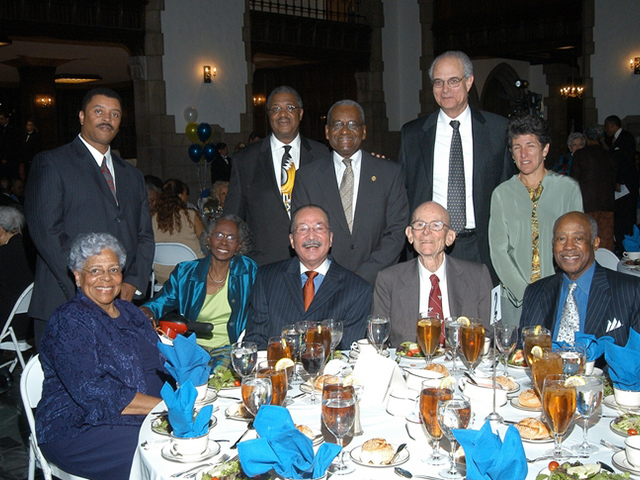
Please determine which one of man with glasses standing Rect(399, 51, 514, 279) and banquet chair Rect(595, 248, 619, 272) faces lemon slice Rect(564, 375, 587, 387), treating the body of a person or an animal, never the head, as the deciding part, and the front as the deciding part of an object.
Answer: the man with glasses standing

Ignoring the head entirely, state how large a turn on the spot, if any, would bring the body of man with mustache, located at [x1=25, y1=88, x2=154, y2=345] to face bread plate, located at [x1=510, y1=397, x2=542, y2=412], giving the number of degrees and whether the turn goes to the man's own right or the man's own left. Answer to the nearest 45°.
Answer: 0° — they already face it

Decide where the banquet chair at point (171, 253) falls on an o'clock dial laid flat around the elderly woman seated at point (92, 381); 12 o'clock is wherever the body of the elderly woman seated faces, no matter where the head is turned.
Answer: The banquet chair is roughly at 8 o'clock from the elderly woman seated.

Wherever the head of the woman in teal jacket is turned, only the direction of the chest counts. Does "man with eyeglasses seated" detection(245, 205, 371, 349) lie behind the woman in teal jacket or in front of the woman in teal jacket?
in front

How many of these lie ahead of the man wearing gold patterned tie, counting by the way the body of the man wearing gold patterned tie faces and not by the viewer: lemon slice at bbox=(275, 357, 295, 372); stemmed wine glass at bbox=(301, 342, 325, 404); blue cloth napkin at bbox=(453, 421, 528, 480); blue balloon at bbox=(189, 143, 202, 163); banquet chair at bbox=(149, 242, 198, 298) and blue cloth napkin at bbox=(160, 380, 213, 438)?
4

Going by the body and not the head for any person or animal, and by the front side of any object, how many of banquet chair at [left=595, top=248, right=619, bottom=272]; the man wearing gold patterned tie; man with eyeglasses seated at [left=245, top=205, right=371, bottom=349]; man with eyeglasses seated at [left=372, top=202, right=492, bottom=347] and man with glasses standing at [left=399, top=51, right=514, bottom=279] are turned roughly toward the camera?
4

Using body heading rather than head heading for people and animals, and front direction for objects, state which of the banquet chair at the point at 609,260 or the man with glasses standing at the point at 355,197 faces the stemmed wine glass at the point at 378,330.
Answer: the man with glasses standing

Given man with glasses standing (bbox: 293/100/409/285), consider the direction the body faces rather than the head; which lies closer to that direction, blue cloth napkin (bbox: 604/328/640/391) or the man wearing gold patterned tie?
the blue cloth napkin

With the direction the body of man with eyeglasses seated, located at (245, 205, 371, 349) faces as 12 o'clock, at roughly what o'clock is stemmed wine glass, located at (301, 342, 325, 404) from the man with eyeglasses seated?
The stemmed wine glass is roughly at 12 o'clock from the man with eyeglasses seated.

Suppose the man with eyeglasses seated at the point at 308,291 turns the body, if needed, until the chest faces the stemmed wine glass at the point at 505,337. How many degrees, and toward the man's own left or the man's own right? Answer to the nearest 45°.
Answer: approximately 45° to the man's own left

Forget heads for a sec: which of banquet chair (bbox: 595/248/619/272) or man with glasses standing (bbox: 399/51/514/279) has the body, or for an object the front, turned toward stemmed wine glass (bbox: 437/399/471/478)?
the man with glasses standing

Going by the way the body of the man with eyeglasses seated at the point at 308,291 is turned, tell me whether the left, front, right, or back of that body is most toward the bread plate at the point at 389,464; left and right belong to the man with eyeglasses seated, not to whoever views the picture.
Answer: front

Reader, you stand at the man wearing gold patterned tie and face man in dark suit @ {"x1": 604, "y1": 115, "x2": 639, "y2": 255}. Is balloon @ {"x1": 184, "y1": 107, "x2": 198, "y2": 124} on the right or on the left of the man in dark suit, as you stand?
left
